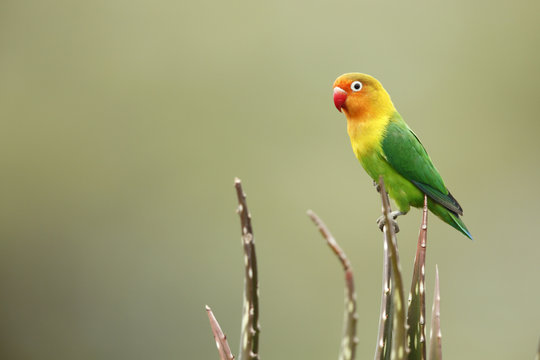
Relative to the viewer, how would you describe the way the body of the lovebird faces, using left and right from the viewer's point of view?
facing to the left of the viewer
